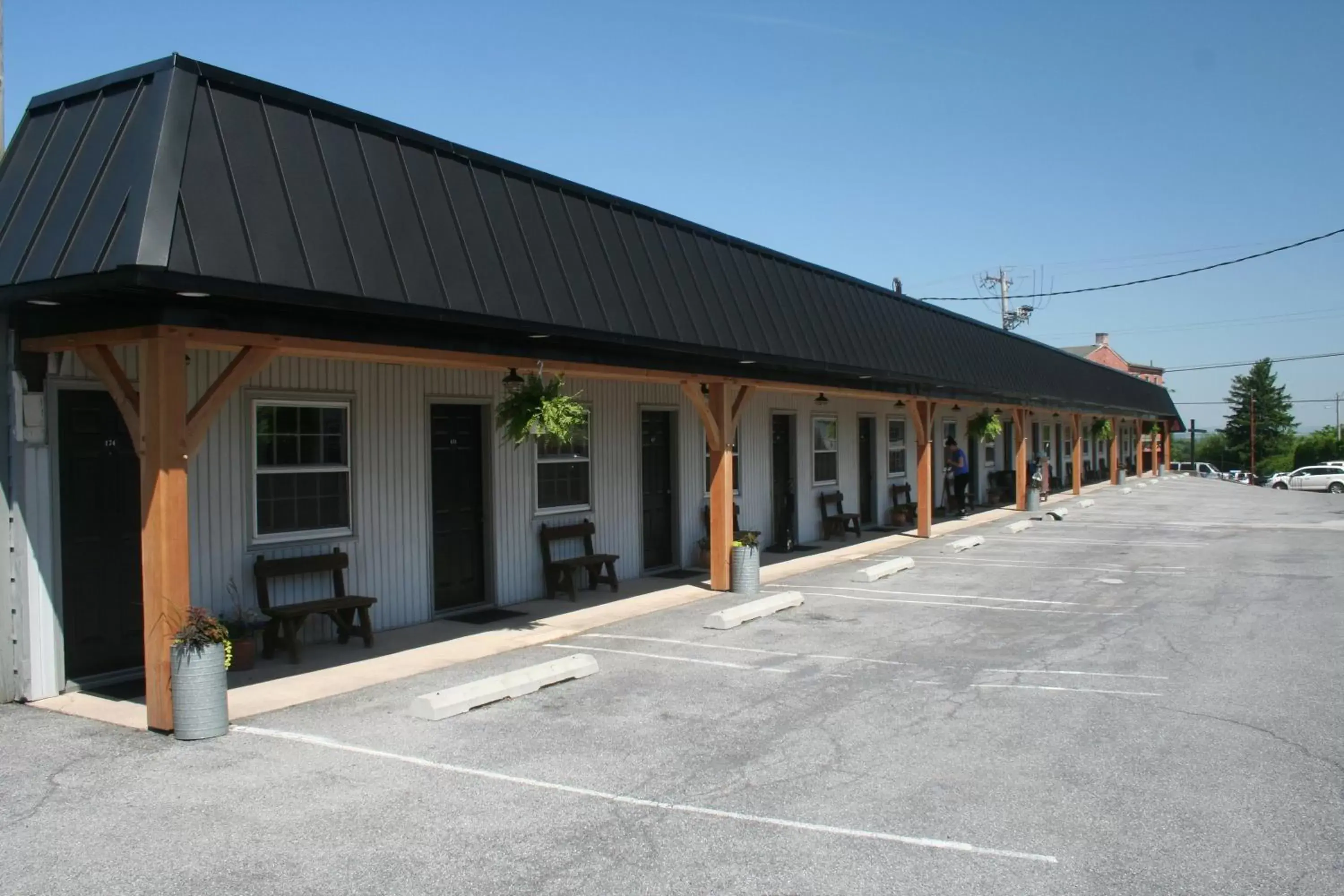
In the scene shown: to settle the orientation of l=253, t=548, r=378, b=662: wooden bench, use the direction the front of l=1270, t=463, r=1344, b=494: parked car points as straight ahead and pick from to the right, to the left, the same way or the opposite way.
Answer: the opposite way

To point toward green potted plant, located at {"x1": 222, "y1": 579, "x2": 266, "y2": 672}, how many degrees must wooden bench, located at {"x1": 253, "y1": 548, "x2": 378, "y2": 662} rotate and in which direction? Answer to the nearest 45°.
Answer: approximately 90° to its right

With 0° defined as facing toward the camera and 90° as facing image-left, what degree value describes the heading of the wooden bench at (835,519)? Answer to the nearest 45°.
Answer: approximately 315°

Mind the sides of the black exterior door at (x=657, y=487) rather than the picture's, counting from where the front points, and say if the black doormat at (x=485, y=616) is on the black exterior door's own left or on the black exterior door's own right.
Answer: on the black exterior door's own right

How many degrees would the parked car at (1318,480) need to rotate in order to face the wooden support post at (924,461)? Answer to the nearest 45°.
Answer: approximately 90° to its left

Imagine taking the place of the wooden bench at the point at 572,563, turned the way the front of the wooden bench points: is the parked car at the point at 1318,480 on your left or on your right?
on your left

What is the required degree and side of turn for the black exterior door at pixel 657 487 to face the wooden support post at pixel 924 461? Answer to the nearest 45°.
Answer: approximately 90° to its left

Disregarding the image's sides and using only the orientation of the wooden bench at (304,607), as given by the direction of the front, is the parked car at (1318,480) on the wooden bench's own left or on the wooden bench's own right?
on the wooden bench's own left

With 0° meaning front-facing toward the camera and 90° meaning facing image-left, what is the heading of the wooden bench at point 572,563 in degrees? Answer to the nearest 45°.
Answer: approximately 315°

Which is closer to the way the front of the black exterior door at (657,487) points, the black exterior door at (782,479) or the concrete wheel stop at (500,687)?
the concrete wheel stop
